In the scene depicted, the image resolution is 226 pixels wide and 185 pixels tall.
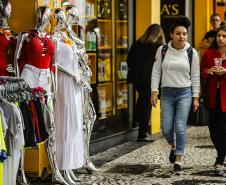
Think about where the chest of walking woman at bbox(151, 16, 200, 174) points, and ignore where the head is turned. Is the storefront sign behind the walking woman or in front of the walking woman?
behind

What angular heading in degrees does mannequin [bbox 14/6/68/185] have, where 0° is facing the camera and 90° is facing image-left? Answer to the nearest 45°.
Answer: approximately 315°

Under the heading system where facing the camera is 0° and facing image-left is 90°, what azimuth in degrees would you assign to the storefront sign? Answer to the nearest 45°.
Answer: approximately 0°
